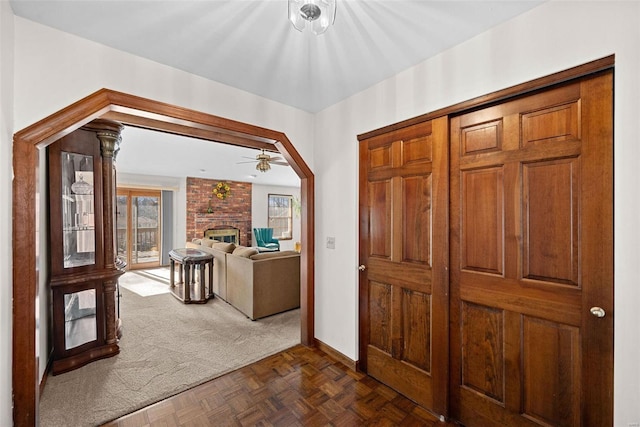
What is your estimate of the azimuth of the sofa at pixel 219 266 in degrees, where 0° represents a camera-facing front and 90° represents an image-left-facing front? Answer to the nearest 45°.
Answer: approximately 225°

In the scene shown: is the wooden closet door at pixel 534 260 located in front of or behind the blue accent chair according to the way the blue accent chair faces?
in front

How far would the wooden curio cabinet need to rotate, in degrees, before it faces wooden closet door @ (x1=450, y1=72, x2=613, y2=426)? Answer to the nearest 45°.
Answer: approximately 45° to its right

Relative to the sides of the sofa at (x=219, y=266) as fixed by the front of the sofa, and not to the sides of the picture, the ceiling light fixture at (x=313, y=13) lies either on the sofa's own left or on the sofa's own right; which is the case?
on the sofa's own right

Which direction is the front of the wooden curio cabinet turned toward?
to the viewer's right

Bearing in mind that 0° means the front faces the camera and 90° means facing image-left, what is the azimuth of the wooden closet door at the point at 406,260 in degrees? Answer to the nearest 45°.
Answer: approximately 45°

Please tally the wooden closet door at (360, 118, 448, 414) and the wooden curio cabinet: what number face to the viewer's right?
1

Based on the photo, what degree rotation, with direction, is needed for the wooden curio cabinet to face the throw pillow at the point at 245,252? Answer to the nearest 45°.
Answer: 0° — it already faces it
